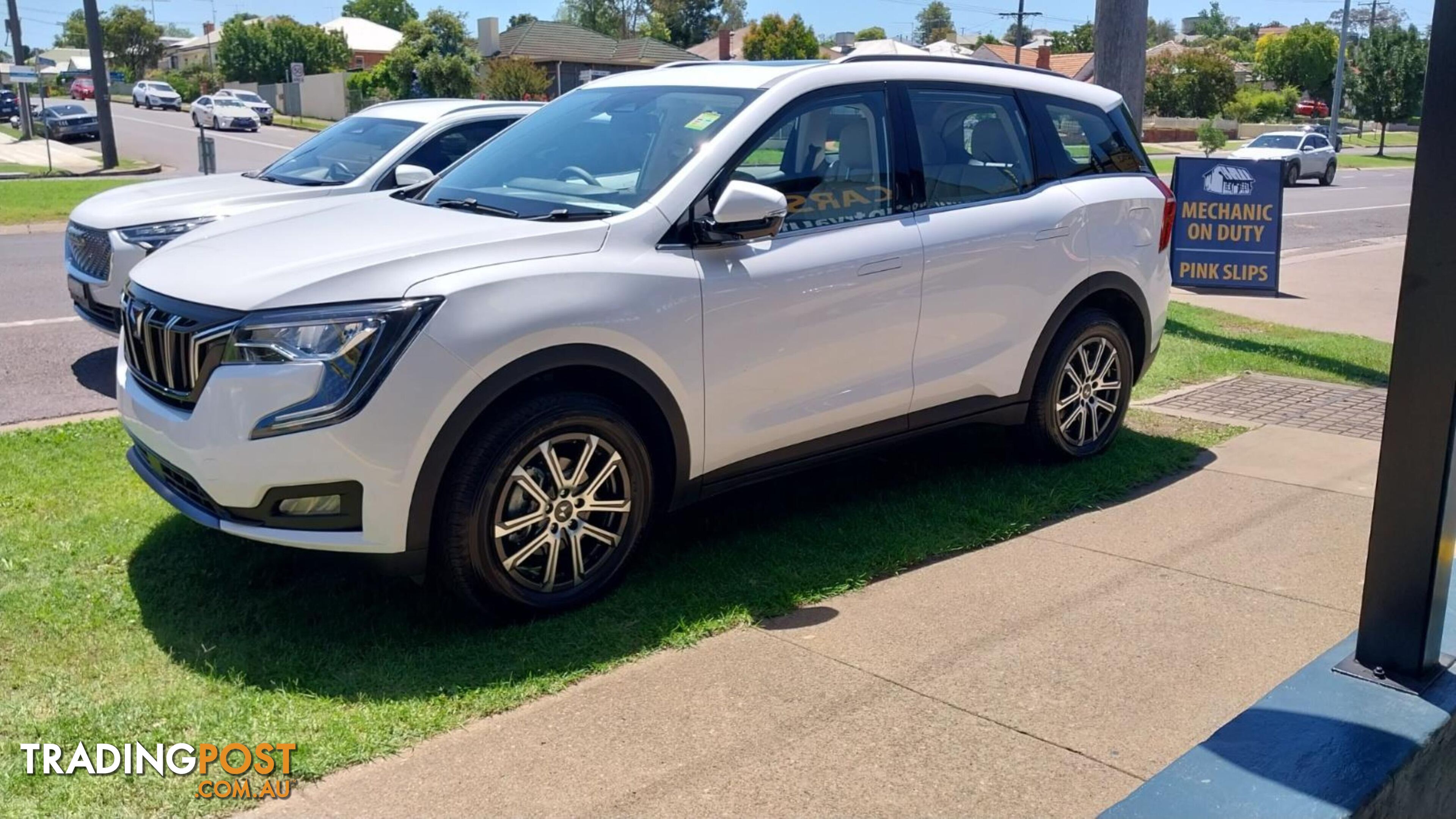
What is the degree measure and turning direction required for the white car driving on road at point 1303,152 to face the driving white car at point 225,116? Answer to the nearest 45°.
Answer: approximately 45° to its right

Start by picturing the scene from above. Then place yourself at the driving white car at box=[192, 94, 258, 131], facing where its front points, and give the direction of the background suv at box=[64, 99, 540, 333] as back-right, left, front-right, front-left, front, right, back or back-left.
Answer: front-right

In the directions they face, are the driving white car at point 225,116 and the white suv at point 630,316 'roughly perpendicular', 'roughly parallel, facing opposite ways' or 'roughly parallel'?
roughly perpendicular

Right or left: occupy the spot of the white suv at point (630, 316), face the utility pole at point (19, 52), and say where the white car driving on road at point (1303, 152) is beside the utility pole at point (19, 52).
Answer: right

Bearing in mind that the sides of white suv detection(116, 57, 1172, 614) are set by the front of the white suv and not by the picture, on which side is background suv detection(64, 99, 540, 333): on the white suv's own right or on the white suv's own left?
on the white suv's own right

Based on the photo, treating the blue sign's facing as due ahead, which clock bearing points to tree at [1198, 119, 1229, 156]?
The tree is roughly at 6 o'clock from the blue sign.

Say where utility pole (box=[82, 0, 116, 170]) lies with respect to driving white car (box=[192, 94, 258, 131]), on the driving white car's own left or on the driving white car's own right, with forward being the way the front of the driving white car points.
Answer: on the driving white car's own right

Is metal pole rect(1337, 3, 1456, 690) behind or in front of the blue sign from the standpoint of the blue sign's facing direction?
in front

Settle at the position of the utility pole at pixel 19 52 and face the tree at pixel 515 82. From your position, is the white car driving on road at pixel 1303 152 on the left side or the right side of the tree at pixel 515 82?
right

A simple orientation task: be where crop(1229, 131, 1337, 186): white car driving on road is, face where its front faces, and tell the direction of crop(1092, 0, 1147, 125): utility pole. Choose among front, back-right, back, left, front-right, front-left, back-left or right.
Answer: front-left

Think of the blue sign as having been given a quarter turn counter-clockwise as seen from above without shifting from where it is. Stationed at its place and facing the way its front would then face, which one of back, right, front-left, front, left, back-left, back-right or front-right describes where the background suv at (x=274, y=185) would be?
back-right

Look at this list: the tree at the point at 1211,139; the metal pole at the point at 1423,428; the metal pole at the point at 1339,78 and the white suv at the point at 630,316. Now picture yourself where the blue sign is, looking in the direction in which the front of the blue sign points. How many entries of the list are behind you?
2
